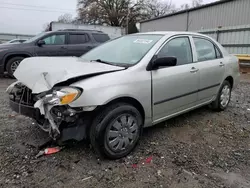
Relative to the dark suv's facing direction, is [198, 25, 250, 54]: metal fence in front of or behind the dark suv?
behind

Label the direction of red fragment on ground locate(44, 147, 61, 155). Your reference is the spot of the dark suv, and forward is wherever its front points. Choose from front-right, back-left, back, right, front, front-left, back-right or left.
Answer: left

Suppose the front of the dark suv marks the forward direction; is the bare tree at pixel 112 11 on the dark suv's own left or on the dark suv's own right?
on the dark suv's own right

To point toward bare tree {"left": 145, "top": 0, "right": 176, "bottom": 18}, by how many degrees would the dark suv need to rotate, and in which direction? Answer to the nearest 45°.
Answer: approximately 135° to its right

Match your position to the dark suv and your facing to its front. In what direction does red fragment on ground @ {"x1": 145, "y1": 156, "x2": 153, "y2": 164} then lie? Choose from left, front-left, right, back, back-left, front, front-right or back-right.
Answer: left

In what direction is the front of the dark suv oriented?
to the viewer's left

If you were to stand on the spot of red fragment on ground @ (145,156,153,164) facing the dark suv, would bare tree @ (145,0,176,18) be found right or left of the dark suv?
right
